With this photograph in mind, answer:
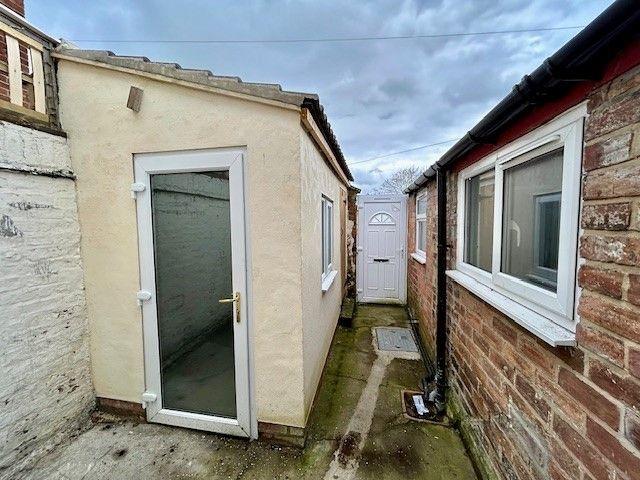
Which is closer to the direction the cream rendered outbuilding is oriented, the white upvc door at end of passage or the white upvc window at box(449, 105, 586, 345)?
the white upvc window

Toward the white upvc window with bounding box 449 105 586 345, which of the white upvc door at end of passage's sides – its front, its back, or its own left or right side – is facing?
front

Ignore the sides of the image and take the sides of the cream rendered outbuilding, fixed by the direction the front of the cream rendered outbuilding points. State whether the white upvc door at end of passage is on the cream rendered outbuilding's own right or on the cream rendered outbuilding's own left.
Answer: on the cream rendered outbuilding's own left

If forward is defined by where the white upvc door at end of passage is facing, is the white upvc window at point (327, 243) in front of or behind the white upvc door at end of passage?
in front

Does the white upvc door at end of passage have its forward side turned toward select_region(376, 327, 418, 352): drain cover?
yes

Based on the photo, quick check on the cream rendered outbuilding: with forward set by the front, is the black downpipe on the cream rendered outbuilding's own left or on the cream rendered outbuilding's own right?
on the cream rendered outbuilding's own left

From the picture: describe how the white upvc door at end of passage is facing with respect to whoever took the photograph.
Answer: facing the viewer

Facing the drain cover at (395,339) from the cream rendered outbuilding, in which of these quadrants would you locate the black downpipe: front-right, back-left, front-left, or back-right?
front-right

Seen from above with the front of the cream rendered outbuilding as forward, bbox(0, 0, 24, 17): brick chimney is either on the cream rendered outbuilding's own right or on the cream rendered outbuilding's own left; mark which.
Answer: on the cream rendered outbuilding's own right

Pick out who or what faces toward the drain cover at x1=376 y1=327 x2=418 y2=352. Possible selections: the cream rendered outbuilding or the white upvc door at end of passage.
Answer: the white upvc door at end of passage

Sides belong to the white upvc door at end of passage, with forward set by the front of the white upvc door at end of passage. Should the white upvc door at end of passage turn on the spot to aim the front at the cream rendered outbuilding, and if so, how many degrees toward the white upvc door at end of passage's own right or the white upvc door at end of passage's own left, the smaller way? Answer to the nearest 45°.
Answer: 0° — it already faces it

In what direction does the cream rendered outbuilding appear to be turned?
toward the camera

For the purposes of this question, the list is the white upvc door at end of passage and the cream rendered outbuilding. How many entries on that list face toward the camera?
2
